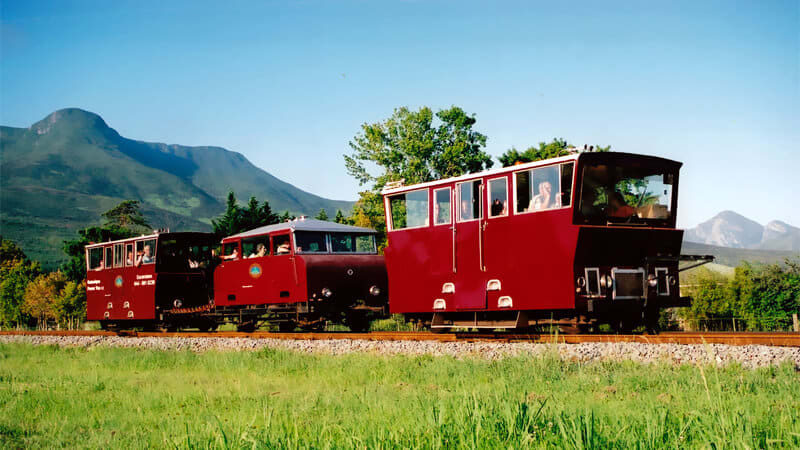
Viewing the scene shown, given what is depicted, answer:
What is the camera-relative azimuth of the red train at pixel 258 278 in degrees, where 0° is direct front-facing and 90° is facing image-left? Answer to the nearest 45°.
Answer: approximately 315°

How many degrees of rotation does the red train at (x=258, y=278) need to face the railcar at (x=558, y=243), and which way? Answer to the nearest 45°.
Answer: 0° — it already faces it

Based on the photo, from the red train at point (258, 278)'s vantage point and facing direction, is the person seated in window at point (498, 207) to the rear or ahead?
ahead

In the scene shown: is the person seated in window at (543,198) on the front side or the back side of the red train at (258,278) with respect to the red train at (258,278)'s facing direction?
on the front side

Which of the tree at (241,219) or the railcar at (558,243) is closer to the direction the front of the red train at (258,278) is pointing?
the railcar

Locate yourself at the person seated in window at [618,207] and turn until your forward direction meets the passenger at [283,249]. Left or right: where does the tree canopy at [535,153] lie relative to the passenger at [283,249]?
right

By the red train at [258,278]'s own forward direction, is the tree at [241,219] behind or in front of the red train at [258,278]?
behind

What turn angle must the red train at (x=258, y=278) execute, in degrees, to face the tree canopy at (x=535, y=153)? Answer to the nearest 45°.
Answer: approximately 90° to its left
